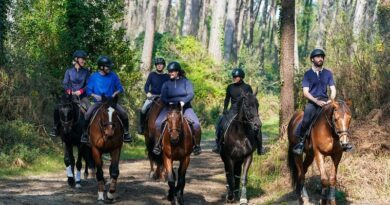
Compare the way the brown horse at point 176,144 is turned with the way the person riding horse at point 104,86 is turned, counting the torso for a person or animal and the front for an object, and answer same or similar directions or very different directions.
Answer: same or similar directions

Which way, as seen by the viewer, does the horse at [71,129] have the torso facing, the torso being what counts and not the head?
toward the camera

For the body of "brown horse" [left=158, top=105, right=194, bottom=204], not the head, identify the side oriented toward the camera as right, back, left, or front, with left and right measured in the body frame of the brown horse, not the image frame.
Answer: front

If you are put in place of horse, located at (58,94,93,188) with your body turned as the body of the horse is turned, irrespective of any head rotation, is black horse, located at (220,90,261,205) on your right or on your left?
on your left

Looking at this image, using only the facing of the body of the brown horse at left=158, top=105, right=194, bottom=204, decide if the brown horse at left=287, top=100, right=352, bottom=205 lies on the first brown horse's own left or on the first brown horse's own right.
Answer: on the first brown horse's own left

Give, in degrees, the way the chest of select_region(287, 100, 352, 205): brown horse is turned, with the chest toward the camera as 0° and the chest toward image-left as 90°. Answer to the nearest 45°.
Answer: approximately 315°

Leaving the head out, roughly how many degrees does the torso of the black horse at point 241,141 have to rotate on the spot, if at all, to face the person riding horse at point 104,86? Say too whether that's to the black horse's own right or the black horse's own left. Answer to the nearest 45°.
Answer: approximately 90° to the black horse's own right

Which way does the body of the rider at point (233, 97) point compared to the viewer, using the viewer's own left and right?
facing the viewer

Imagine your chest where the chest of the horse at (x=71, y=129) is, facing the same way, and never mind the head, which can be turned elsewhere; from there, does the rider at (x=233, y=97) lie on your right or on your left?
on your left

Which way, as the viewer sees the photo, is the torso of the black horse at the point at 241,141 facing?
toward the camera
